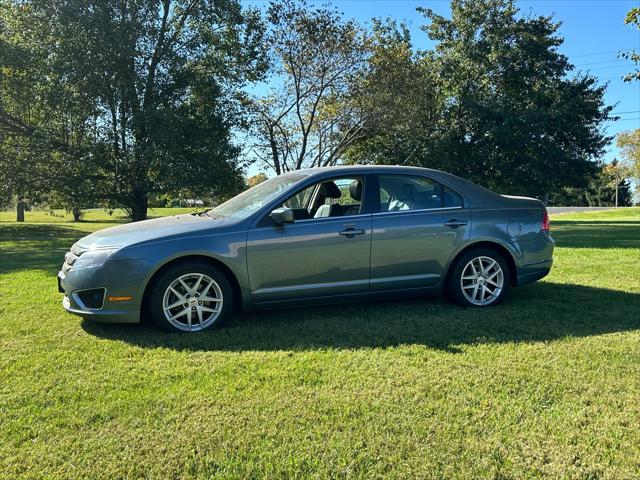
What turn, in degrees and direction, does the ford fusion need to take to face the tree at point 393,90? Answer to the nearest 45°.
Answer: approximately 90° to its right

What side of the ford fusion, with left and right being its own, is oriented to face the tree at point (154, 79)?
right

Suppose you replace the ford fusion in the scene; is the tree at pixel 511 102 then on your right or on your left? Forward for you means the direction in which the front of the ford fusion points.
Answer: on your right

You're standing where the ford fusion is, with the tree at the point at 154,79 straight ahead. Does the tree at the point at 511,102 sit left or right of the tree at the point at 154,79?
right

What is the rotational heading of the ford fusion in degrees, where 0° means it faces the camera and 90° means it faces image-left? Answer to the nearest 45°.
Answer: approximately 90°
